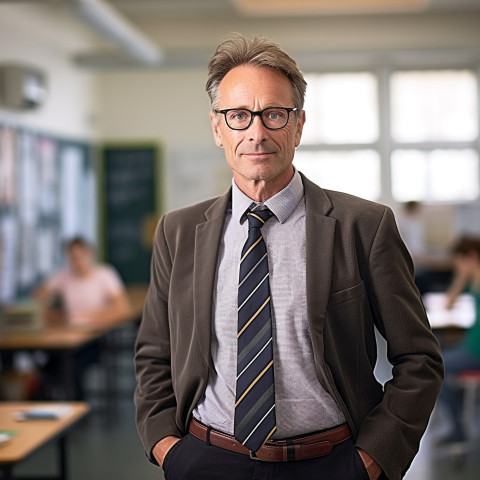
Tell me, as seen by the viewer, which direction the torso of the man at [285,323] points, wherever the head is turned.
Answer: toward the camera

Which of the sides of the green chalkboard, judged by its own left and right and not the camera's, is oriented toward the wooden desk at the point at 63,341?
front

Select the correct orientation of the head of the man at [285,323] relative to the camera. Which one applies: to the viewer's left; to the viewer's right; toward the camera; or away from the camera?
toward the camera

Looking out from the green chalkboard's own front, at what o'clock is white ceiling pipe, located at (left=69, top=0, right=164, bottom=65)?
The white ceiling pipe is roughly at 12 o'clock from the green chalkboard.

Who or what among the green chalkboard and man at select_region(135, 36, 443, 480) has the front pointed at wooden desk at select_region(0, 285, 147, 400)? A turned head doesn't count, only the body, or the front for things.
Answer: the green chalkboard

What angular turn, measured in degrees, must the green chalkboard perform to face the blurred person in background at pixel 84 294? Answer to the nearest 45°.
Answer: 0° — it already faces them

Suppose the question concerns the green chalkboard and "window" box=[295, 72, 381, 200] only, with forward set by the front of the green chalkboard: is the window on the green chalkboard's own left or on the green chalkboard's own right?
on the green chalkboard's own left

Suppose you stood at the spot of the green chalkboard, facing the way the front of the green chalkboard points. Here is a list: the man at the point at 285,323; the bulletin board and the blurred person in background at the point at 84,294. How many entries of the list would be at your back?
0

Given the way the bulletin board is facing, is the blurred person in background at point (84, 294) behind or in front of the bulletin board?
in front

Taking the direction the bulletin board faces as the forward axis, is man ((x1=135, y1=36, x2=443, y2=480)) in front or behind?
in front

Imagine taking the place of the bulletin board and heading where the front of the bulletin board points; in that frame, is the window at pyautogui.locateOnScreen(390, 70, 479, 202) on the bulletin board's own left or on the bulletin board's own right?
on the bulletin board's own left

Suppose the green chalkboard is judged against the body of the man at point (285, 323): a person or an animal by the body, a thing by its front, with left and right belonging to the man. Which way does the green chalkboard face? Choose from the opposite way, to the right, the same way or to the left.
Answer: the same way

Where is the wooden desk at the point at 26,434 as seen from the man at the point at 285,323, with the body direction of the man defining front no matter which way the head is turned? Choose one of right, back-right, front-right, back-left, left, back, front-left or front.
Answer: back-right
